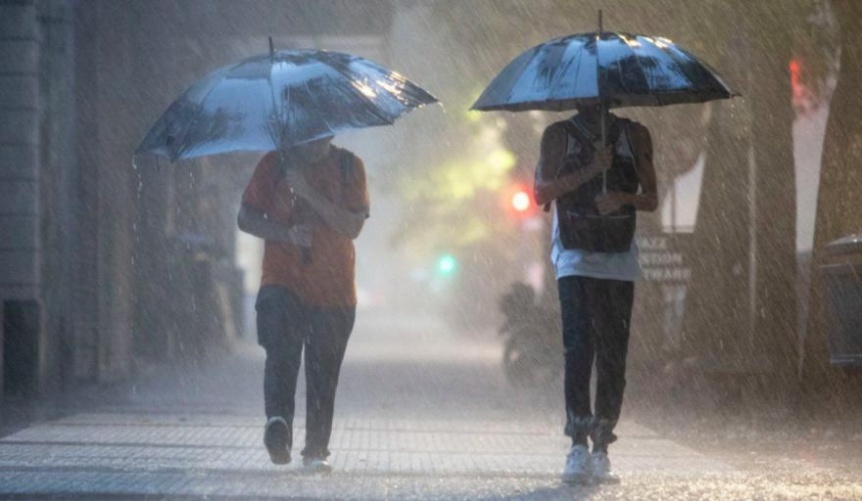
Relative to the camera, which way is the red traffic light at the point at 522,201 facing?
toward the camera

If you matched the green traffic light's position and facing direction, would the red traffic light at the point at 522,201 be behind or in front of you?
in front

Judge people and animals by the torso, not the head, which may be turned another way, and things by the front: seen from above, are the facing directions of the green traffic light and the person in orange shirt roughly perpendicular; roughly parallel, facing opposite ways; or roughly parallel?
roughly parallel

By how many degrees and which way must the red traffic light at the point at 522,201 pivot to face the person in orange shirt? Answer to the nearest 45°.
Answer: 0° — it already faces them

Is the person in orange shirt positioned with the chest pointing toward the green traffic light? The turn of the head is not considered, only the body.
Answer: no

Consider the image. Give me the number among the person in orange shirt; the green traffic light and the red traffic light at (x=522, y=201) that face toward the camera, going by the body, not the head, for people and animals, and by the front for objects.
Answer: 3

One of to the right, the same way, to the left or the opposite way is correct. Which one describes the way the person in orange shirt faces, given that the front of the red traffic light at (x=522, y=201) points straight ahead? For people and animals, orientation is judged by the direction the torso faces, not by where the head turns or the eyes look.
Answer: the same way

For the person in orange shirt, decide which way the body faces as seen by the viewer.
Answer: toward the camera

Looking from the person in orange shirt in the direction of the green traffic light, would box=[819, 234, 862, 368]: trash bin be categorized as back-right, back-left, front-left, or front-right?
front-right

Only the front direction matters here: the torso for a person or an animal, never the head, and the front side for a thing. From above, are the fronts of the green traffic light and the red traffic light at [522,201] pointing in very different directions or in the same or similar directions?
same or similar directions

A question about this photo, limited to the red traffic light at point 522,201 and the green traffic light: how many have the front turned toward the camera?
2

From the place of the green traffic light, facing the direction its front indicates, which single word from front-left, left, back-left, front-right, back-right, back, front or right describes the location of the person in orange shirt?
front

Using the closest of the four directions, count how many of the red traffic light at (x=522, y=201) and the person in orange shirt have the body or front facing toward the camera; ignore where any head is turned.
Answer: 2

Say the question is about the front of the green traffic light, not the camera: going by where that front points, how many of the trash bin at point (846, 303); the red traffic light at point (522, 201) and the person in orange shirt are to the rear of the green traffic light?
0
